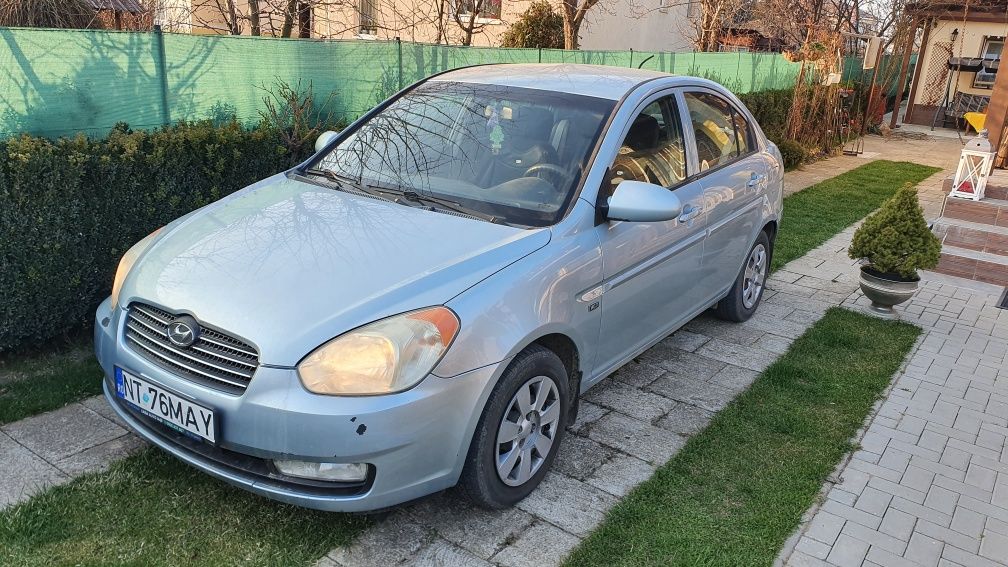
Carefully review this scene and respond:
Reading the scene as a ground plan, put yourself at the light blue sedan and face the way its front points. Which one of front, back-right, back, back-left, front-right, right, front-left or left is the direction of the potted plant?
back

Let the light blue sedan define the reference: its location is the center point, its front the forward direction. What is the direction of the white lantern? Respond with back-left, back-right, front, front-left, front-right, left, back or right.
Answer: back

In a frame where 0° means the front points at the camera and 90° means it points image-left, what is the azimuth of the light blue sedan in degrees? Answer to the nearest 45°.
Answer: approximately 45°

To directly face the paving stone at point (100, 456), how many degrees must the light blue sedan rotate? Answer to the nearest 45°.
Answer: approximately 45° to its right

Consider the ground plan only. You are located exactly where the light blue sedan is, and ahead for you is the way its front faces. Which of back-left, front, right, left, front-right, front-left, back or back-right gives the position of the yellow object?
back

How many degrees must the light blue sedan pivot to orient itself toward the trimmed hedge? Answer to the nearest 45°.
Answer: approximately 90° to its right
